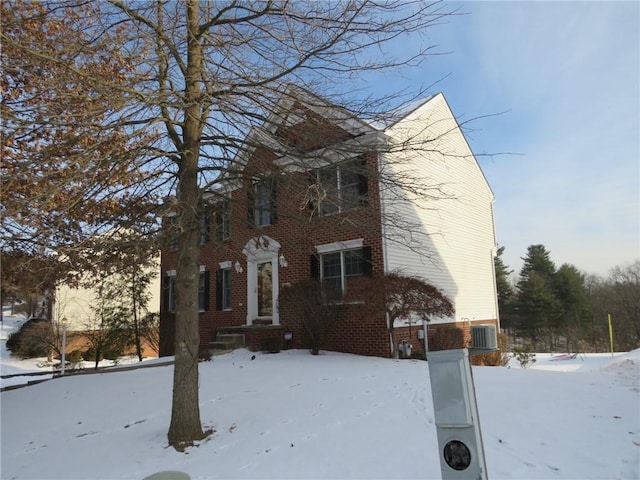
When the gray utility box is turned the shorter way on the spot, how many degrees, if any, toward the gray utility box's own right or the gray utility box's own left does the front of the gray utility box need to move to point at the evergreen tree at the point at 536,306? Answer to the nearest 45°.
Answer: approximately 180°

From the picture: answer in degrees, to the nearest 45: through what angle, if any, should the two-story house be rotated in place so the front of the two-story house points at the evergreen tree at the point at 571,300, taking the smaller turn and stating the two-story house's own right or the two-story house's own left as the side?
approximately 180°

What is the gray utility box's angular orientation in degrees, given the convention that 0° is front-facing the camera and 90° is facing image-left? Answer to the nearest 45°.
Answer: approximately 0°

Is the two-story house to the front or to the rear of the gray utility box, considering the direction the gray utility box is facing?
to the rear

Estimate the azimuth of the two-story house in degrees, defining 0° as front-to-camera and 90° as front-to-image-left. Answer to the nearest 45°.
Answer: approximately 45°

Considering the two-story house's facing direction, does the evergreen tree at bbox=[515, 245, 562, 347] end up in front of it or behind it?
behind

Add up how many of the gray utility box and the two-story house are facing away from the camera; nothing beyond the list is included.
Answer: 0
